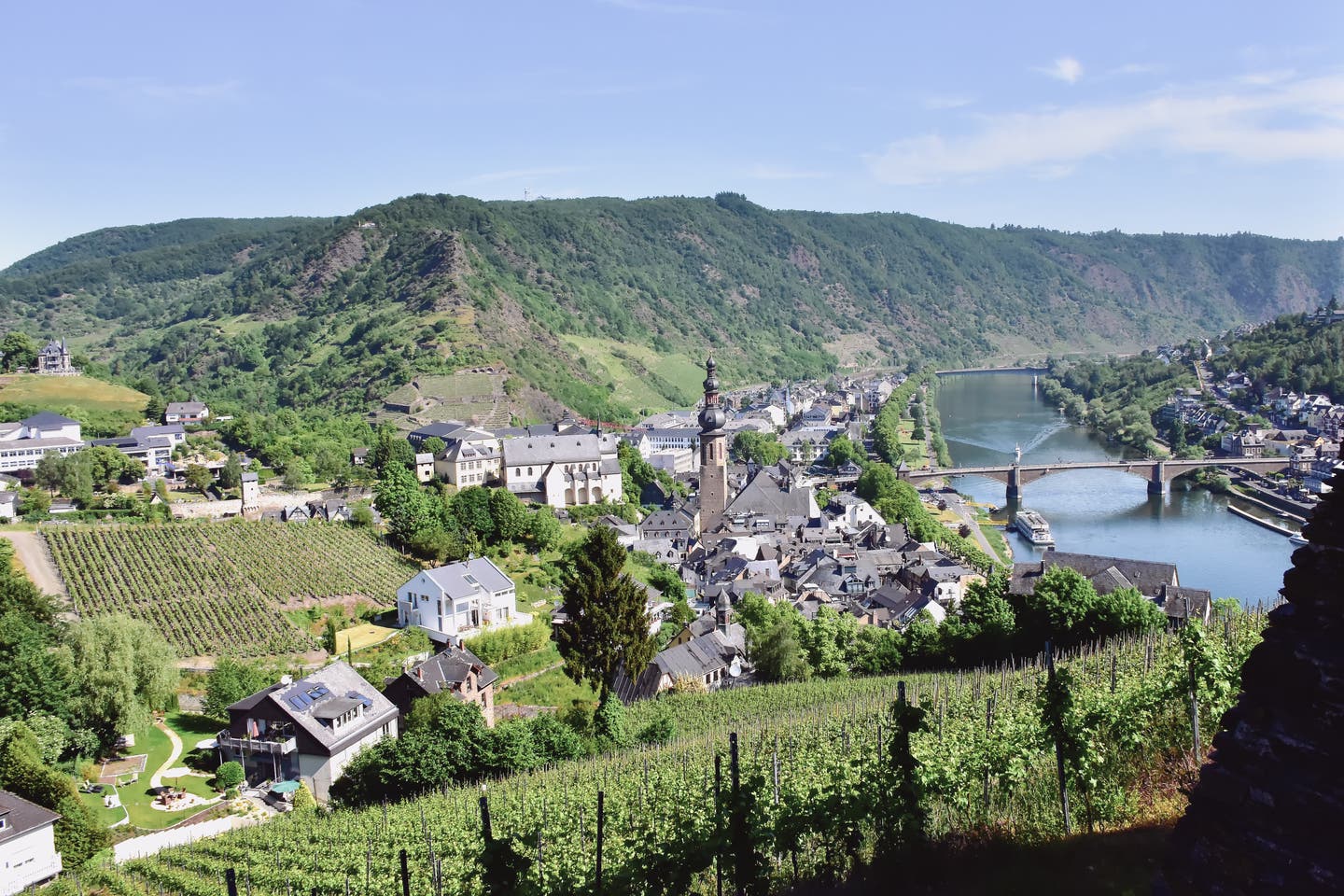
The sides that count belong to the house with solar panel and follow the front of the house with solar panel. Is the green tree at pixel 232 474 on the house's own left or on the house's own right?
on the house's own right

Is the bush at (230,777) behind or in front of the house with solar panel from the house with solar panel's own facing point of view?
in front

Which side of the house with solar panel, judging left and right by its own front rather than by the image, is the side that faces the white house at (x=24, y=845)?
front

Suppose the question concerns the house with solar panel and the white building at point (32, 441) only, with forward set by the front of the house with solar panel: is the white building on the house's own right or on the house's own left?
on the house's own right

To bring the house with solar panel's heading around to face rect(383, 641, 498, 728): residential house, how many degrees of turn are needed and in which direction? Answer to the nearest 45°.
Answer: approximately 180°

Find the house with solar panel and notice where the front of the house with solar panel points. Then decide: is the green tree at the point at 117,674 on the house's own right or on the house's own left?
on the house's own right

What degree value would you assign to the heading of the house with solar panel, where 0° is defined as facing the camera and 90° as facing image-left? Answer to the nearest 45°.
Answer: approximately 45°

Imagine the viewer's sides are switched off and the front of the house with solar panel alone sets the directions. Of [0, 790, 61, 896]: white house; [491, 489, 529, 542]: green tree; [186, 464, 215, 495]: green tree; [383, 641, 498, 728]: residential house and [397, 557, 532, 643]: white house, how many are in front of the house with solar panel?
1

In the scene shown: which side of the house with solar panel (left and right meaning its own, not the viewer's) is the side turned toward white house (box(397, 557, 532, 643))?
back

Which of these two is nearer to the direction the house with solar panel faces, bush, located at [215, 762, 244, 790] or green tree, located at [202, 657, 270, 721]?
the bush
